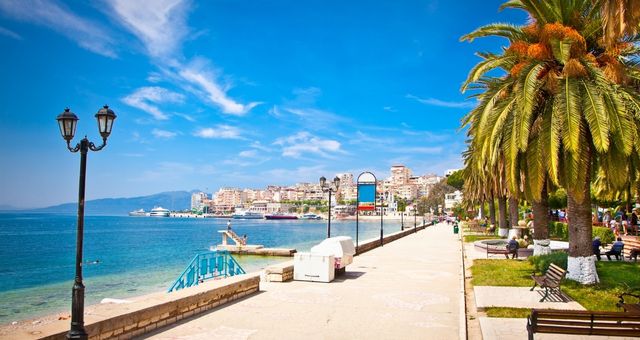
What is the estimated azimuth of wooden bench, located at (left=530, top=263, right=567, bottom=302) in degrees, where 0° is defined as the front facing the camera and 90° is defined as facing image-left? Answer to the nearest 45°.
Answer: approximately 45°

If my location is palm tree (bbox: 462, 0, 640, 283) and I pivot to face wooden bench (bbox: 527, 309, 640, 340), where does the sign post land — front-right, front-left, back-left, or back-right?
back-right

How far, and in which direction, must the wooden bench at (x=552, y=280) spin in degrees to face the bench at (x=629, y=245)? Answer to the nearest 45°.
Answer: approximately 135° to its right

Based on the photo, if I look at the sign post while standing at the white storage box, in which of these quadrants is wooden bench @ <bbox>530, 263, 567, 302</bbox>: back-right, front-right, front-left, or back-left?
back-right

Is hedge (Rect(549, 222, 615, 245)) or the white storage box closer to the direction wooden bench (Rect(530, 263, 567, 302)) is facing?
the white storage box
